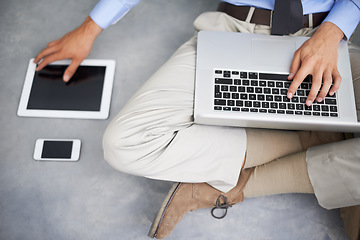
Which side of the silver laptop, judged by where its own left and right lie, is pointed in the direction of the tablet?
left

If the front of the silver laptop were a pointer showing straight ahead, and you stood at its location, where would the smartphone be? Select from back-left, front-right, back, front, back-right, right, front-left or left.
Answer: left

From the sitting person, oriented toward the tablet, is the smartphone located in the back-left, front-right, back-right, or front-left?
front-left

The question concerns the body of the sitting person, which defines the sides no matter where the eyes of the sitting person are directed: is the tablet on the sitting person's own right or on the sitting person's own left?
on the sitting person's own right

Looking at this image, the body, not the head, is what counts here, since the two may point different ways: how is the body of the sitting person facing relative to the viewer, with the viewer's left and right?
facing the viewer

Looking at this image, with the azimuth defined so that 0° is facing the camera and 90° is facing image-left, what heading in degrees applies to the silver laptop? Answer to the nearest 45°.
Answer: approximately 180°
